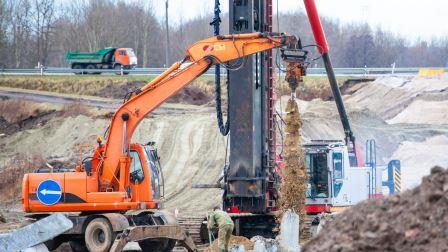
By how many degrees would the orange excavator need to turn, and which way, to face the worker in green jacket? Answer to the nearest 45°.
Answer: approximately 45° to its right

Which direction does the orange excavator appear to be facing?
to the viewer's right
